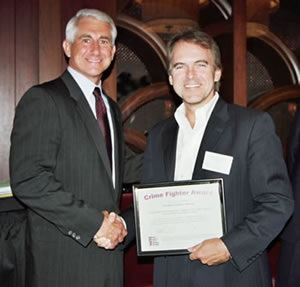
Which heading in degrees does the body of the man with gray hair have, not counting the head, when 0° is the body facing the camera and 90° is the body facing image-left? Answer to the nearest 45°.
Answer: approximately 315°
